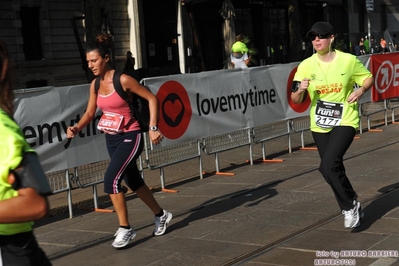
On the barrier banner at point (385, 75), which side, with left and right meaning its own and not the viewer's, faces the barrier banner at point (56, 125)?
right

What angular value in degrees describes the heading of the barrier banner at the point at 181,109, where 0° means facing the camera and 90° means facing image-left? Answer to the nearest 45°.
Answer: approximately 315°

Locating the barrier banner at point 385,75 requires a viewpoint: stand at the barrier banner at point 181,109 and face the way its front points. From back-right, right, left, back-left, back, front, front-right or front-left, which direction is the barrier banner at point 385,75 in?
left

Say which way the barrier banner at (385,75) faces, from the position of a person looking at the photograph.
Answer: facing the viewer and to the right of the viewer

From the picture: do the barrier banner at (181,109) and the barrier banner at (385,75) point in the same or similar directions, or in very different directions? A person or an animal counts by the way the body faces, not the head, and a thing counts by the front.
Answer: same or similar directions

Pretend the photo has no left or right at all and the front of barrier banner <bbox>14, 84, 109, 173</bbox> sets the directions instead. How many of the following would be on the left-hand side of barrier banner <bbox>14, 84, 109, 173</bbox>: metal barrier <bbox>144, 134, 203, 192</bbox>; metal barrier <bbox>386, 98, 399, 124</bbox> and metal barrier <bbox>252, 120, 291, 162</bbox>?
3

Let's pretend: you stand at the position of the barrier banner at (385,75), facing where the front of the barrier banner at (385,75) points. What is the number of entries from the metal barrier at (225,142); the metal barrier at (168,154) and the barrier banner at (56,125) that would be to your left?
0

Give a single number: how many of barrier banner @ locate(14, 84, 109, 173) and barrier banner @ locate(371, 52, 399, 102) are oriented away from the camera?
0

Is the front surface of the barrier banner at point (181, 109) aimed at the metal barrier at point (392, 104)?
no

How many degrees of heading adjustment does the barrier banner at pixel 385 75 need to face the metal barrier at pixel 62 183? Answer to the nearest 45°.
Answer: approximately 90° to its right

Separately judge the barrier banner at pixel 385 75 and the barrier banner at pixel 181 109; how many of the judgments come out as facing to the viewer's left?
0

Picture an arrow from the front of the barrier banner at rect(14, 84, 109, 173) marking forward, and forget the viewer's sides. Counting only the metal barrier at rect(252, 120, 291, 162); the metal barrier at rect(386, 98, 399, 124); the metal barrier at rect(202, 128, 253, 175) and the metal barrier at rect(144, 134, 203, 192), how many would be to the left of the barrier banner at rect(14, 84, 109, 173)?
4

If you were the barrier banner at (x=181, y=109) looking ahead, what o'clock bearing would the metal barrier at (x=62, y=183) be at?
The metal barrier is roughly at 3 o'clock from the barrier banner.

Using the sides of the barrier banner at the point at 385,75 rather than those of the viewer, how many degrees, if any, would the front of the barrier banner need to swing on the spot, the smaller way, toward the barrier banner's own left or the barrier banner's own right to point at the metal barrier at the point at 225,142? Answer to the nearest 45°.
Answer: approximately 90° to the barrier banner's own right

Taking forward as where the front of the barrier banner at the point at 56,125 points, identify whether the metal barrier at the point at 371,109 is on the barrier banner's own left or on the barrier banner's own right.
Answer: on the barrier banner's own left
